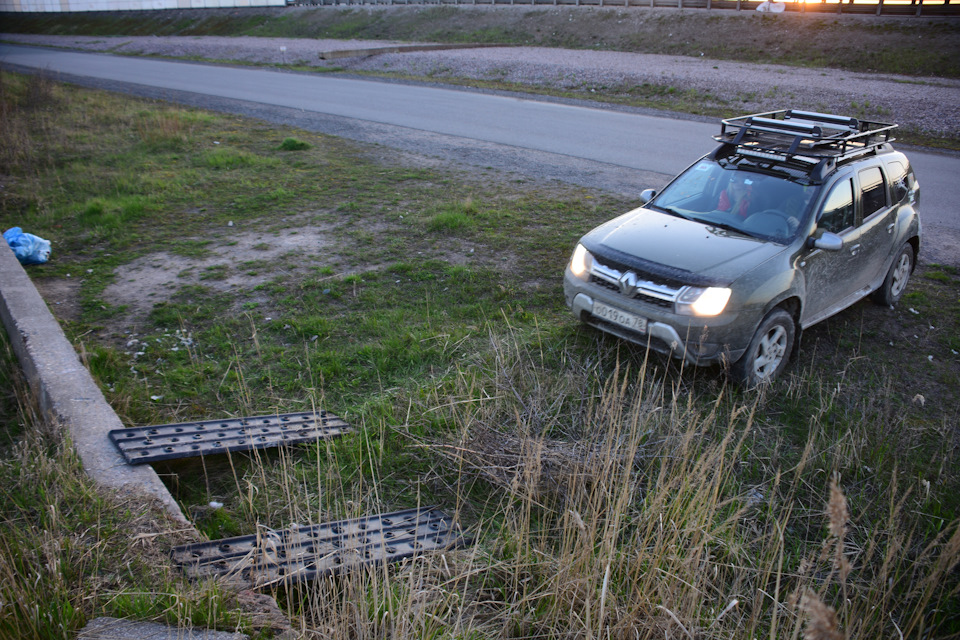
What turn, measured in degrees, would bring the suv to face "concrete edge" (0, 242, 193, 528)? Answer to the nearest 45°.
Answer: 0° — it already faces it

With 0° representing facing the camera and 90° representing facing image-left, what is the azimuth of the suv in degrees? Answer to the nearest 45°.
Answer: approximately 45°

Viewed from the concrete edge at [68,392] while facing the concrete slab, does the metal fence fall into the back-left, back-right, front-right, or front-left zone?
back-left

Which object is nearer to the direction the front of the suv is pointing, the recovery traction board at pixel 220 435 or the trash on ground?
the recovery traction board

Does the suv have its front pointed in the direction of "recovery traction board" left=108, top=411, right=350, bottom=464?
yes

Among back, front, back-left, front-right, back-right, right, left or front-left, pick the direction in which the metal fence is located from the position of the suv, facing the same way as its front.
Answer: back-right

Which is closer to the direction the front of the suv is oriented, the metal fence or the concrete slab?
the concrete slab

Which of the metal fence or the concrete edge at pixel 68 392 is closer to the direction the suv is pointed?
the concrete edge
